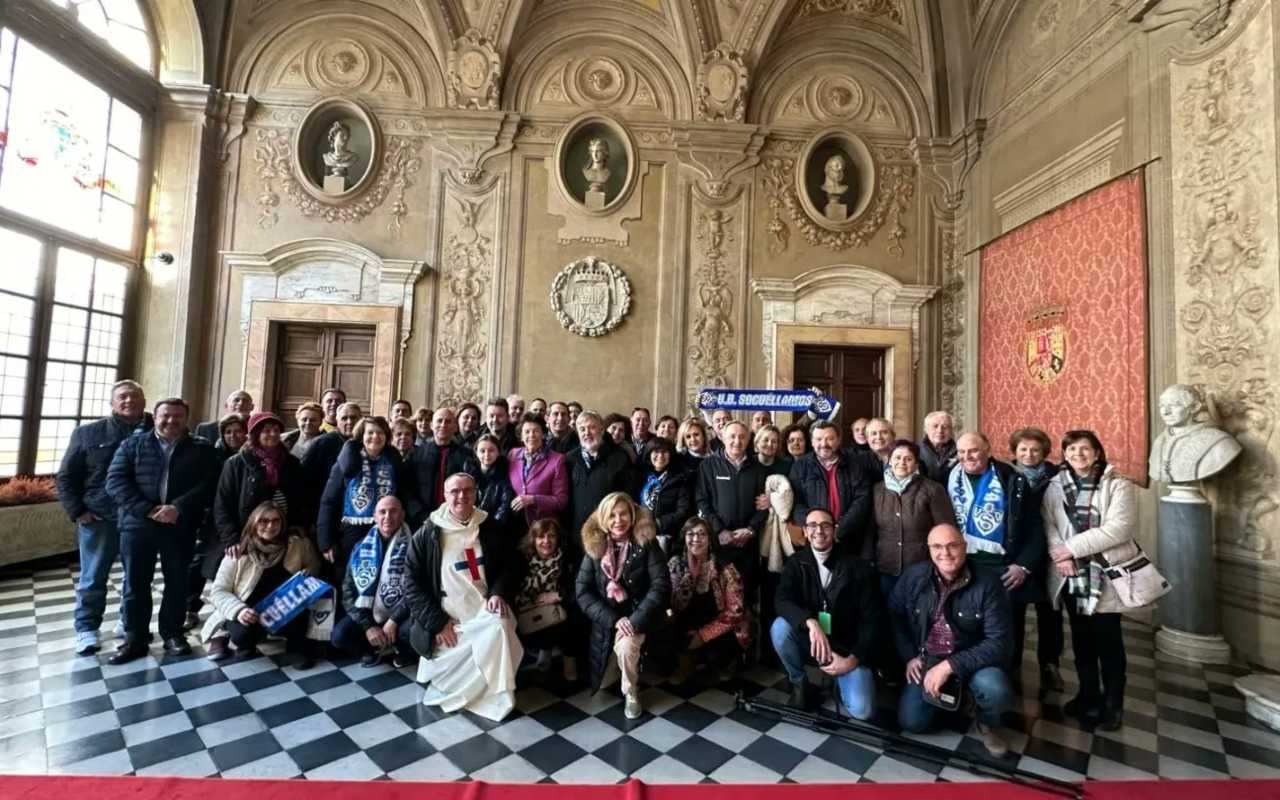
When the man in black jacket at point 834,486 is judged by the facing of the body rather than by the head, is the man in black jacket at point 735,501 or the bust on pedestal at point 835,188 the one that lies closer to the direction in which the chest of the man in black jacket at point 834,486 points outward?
the man in black jacket

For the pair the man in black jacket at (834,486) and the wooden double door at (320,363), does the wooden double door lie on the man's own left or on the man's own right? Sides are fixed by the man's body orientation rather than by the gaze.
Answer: on the man's own right

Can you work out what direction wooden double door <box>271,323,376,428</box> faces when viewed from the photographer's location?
facing the viewer

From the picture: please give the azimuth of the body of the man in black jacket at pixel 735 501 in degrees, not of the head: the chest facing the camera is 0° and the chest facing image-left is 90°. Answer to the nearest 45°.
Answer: approximately 0°

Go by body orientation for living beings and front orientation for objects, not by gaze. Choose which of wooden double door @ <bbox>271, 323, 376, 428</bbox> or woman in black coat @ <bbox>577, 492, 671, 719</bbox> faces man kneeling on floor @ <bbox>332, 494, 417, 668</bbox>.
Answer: the wooden double door

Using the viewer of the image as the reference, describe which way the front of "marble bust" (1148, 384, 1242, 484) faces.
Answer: facing the viewer and to the left of the viewer

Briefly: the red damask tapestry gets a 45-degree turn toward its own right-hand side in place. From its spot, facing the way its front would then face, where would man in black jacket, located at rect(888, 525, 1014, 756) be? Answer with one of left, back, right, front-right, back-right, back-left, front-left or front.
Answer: left

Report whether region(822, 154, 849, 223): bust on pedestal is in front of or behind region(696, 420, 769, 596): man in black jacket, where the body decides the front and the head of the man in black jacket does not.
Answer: behind

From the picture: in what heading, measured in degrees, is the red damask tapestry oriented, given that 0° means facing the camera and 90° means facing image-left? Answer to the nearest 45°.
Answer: approximately 45°

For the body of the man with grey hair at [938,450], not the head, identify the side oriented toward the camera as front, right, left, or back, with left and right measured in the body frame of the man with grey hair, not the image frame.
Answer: front

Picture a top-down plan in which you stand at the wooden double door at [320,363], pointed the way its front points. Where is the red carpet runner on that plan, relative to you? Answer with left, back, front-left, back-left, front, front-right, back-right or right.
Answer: front

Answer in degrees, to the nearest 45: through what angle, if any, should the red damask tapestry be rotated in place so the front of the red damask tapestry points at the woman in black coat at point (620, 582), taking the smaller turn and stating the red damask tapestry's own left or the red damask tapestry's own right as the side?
approximately 45° to the red damask tapestry's own left

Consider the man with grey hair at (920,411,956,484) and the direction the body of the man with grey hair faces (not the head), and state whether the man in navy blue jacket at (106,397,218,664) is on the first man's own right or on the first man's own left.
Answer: on the first man's own right

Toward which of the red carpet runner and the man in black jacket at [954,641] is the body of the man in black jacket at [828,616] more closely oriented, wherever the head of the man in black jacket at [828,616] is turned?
the red carpet runner

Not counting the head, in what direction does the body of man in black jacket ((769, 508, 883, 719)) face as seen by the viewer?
toward the camera

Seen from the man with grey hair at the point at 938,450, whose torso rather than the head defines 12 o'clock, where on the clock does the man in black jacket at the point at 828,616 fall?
The man in black jacket is roughly at 1 o'clock from the man with grey hair.
